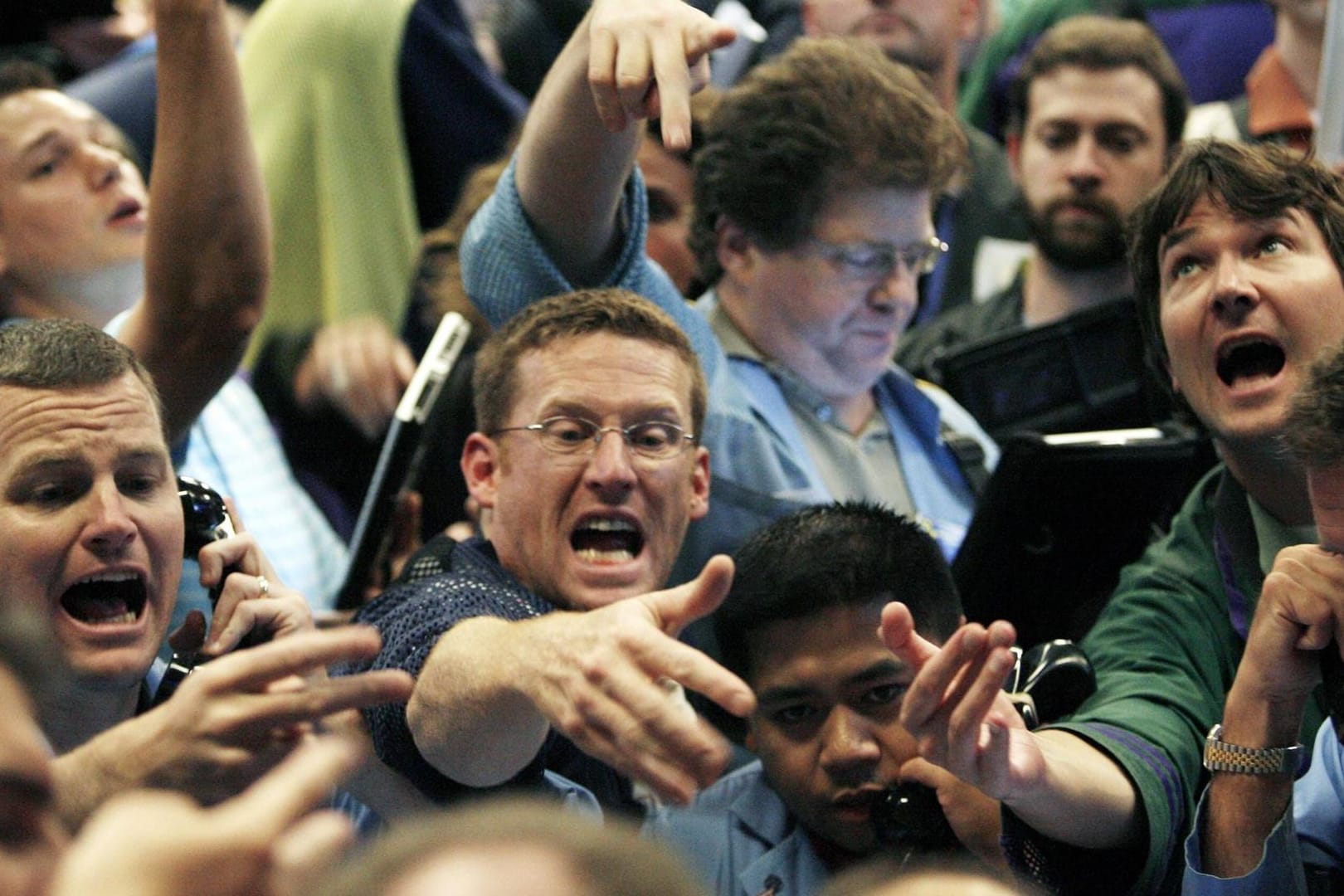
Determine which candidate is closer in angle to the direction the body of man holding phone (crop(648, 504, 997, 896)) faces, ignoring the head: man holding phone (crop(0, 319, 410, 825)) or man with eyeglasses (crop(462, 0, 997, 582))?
the man holding phone

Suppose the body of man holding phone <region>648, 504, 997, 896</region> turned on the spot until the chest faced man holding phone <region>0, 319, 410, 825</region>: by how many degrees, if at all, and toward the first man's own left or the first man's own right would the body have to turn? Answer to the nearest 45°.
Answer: approximately 90° to the first man's own right

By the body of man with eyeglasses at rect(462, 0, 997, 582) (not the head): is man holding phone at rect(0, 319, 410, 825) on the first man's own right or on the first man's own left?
on the first man's own right

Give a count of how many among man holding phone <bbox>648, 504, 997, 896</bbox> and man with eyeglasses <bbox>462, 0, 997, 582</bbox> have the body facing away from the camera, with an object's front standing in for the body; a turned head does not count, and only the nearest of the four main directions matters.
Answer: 0

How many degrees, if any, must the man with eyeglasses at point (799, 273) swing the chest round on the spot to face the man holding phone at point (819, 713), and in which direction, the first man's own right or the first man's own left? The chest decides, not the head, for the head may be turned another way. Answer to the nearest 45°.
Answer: approximately 45° to the first man's own right

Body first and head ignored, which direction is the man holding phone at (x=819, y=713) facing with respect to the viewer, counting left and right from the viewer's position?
facing the viewer

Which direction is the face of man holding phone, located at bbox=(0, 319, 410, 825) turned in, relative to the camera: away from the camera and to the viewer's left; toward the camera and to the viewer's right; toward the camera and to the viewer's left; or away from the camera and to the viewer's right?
toward the camera and to the viewer's right

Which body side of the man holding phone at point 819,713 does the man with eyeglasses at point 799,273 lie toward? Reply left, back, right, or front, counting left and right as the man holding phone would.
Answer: back
